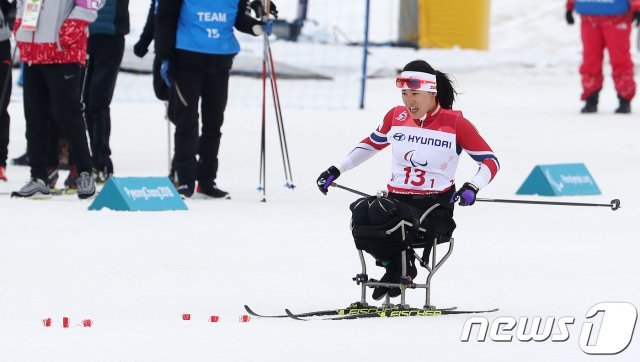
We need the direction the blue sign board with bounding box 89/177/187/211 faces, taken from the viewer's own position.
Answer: facing the viewer and to the right of the viewer

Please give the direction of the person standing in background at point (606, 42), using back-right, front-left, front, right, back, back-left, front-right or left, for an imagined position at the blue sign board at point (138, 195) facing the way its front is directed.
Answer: left

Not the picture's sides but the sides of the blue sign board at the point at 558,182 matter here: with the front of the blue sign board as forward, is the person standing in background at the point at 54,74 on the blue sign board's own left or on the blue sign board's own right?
on the blue sign board's own right

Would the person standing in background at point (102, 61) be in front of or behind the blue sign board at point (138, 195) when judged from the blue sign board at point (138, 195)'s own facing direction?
behind

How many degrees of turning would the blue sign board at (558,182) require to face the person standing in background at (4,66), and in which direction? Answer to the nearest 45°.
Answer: approximately 135° to its right

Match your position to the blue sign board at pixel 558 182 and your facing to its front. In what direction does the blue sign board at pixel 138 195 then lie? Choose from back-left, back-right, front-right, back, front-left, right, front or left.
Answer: right

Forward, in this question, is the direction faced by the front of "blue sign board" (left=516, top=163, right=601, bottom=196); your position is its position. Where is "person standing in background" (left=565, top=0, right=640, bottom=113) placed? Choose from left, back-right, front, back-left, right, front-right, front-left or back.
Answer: back-left
